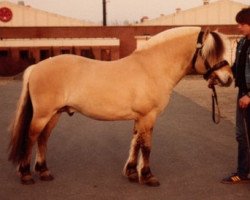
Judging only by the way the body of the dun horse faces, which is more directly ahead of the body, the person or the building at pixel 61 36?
the person

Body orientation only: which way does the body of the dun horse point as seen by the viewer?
to the viewer's right

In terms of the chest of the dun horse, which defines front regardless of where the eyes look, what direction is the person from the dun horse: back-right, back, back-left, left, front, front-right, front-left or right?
front

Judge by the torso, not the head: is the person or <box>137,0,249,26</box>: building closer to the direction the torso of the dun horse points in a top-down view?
the person

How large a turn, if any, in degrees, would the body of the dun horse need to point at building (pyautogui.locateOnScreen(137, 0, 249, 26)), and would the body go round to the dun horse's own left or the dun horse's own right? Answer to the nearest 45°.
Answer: approximately 90° to the dun horse's own left

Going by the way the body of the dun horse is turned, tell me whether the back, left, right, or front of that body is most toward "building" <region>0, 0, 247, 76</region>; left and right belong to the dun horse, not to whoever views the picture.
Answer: left
